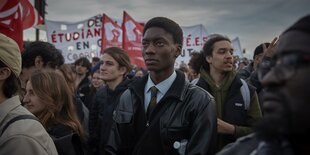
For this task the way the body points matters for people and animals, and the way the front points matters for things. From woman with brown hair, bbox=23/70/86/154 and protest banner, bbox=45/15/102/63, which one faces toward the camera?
the protest banner

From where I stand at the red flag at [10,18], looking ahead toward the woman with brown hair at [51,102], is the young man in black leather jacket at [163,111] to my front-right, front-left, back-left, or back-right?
front-left

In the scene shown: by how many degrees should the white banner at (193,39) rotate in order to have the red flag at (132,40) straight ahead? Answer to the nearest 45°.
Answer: approximately 45° to its right

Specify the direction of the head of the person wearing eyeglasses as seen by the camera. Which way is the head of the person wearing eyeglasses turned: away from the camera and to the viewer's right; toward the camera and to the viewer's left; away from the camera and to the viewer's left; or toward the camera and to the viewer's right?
toward the camera and to the viewer's left

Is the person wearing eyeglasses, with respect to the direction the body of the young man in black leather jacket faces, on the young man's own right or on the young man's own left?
on the young man's own left

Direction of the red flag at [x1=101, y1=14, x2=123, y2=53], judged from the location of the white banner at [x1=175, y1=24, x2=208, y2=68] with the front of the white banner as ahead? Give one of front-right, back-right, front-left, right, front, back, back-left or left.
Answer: front-right

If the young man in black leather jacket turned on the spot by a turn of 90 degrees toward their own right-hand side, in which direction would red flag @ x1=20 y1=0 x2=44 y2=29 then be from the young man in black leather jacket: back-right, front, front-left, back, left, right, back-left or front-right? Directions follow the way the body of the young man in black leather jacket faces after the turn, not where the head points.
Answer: front

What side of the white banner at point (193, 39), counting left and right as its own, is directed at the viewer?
front

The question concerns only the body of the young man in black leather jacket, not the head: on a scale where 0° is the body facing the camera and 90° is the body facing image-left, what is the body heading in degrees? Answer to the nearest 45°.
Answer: approximately 45°

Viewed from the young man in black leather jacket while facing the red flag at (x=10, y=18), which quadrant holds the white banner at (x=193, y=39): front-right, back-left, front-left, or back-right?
front-right

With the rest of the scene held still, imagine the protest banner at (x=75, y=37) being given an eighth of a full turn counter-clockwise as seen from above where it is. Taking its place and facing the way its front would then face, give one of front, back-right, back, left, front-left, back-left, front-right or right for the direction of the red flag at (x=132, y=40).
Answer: front

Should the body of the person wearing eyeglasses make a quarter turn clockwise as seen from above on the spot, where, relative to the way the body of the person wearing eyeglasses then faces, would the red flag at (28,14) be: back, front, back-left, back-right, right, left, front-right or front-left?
front

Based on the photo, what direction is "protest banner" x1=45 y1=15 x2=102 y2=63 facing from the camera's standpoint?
toward the camera
